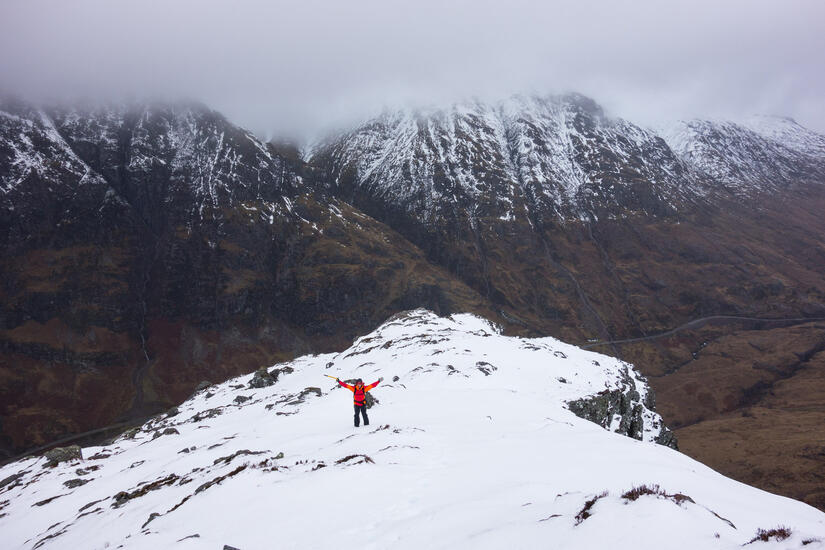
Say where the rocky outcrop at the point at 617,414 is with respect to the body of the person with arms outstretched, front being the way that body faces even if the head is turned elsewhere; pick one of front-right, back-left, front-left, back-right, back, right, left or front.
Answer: back-left

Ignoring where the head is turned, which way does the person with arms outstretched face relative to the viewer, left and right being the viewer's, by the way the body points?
facing the viewer

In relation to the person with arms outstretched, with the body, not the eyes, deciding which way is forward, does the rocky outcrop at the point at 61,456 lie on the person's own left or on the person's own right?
on the person's own right
